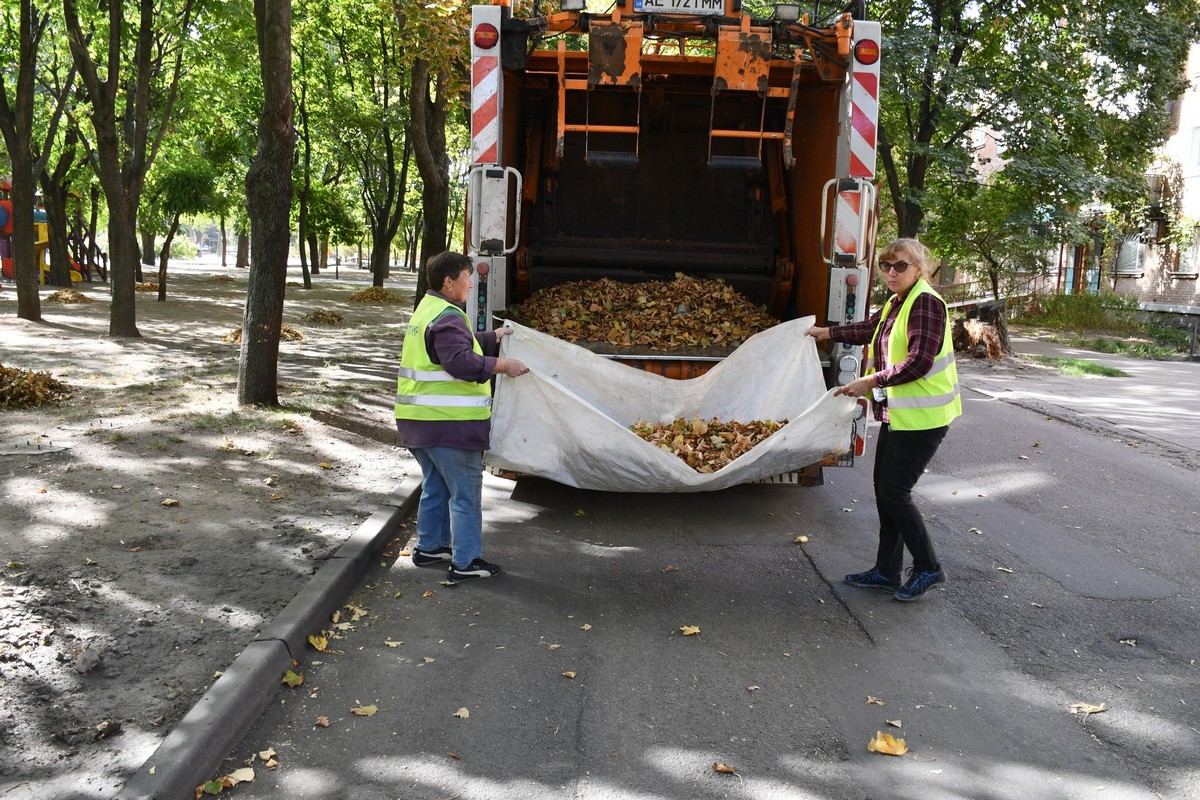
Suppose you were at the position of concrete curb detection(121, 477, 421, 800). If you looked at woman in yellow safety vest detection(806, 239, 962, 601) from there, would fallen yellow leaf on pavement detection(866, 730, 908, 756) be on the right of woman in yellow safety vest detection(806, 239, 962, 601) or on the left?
right

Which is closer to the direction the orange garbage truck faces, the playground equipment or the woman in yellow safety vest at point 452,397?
the playground equipment

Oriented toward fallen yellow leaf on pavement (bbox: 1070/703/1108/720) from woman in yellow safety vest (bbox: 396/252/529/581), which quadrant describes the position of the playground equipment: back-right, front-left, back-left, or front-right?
back-left

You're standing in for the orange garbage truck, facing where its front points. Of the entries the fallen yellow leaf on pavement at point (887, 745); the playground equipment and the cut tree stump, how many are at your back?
1

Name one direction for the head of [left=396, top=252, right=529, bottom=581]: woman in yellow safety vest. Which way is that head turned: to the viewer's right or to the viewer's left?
to the viewer's right

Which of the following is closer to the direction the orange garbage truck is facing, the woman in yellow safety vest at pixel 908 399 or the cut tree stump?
the cut tree stump

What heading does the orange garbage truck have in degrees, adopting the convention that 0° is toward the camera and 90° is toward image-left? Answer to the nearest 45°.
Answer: approximately 180°

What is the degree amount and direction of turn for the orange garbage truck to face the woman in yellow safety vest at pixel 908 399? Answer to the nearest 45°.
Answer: approximately 135° to its right

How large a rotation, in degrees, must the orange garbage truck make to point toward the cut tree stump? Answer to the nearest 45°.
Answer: approximately 45° to its right

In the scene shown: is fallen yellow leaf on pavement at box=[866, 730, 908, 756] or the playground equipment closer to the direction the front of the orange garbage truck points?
the playground equipment

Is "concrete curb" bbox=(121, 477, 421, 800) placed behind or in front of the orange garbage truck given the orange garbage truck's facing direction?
behind

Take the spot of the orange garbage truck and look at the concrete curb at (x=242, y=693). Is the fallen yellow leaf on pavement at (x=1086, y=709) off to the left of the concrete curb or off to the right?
left
